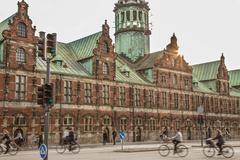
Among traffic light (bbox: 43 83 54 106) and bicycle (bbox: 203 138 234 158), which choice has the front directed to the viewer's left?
the bicycle

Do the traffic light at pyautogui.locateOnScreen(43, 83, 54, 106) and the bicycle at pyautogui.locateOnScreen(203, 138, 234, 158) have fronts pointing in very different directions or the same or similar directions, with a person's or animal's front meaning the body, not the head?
very different directions

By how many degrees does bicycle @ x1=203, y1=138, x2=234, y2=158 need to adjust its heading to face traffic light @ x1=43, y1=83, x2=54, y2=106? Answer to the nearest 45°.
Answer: approximately 45° to its left

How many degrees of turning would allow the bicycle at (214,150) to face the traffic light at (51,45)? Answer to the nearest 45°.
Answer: approximately 45° to its left

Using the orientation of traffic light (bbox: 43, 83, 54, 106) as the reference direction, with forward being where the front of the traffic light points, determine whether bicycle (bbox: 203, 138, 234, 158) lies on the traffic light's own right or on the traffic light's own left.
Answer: on the traffic light's own left

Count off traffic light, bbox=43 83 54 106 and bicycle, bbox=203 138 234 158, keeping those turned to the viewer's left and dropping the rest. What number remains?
1

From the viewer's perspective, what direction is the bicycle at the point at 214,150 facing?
to the viewer's left

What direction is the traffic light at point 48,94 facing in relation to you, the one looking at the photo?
facing the viewer and to the right of the viewer
